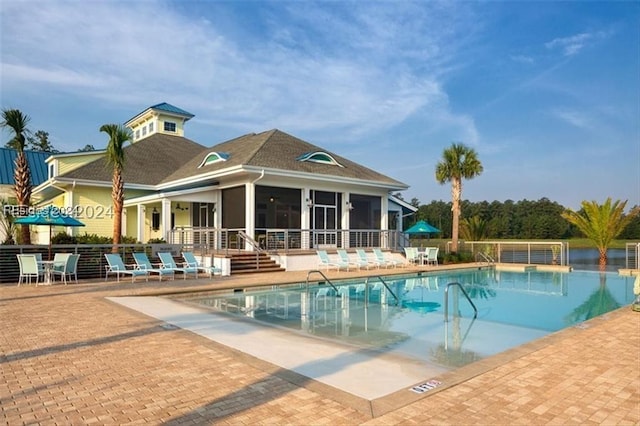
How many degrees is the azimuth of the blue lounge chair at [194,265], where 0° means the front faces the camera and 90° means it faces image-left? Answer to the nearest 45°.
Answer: approximately 315°

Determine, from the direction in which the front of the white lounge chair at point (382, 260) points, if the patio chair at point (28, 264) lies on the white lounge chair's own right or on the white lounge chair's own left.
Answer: on the white lounge chair's own right

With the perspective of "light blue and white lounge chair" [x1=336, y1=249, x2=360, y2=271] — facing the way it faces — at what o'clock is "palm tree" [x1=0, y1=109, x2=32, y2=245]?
The palm tree is roughly at 4 o'clock from the light blue and white lounge chair.

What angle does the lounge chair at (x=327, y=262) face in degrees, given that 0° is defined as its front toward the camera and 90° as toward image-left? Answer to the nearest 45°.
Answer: approximately 315°

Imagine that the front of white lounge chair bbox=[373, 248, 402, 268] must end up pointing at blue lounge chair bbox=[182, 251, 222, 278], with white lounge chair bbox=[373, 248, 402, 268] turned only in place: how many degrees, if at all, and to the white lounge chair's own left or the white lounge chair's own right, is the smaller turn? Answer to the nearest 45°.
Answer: approximately 90° to the white lounge chair's own right

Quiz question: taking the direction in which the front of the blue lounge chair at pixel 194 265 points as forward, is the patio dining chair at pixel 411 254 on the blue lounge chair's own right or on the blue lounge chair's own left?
on the blue lounge chair's own left

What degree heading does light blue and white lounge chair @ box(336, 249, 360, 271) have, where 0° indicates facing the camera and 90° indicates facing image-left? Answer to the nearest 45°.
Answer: approximately 315°
